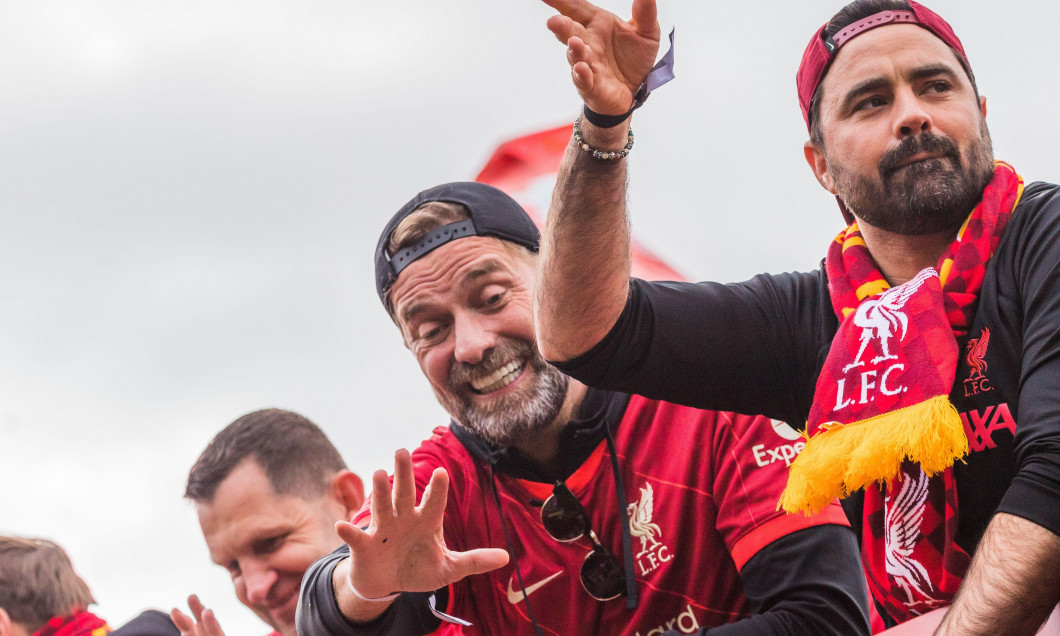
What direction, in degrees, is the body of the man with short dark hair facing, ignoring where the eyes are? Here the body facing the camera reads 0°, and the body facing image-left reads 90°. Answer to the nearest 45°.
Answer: approximately 45°

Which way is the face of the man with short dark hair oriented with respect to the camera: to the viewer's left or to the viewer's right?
to the viewer's left

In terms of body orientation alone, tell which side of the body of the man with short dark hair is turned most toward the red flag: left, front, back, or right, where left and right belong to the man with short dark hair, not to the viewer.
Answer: back

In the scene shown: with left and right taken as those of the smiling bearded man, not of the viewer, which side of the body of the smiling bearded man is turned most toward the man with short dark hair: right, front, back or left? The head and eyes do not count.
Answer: right

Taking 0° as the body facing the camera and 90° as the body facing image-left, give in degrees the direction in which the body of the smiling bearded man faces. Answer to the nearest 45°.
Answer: approximately 45°

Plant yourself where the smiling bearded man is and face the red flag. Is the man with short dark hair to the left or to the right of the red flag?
left

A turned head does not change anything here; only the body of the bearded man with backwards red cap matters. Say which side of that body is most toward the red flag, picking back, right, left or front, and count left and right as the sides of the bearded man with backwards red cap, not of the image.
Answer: back

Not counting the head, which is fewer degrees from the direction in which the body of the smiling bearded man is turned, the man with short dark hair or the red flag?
the man with short dark hair

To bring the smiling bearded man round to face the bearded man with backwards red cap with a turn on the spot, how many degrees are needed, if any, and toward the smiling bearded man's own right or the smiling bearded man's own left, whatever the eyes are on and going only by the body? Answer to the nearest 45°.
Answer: approximately 90° to the smiling bearded man's own left
